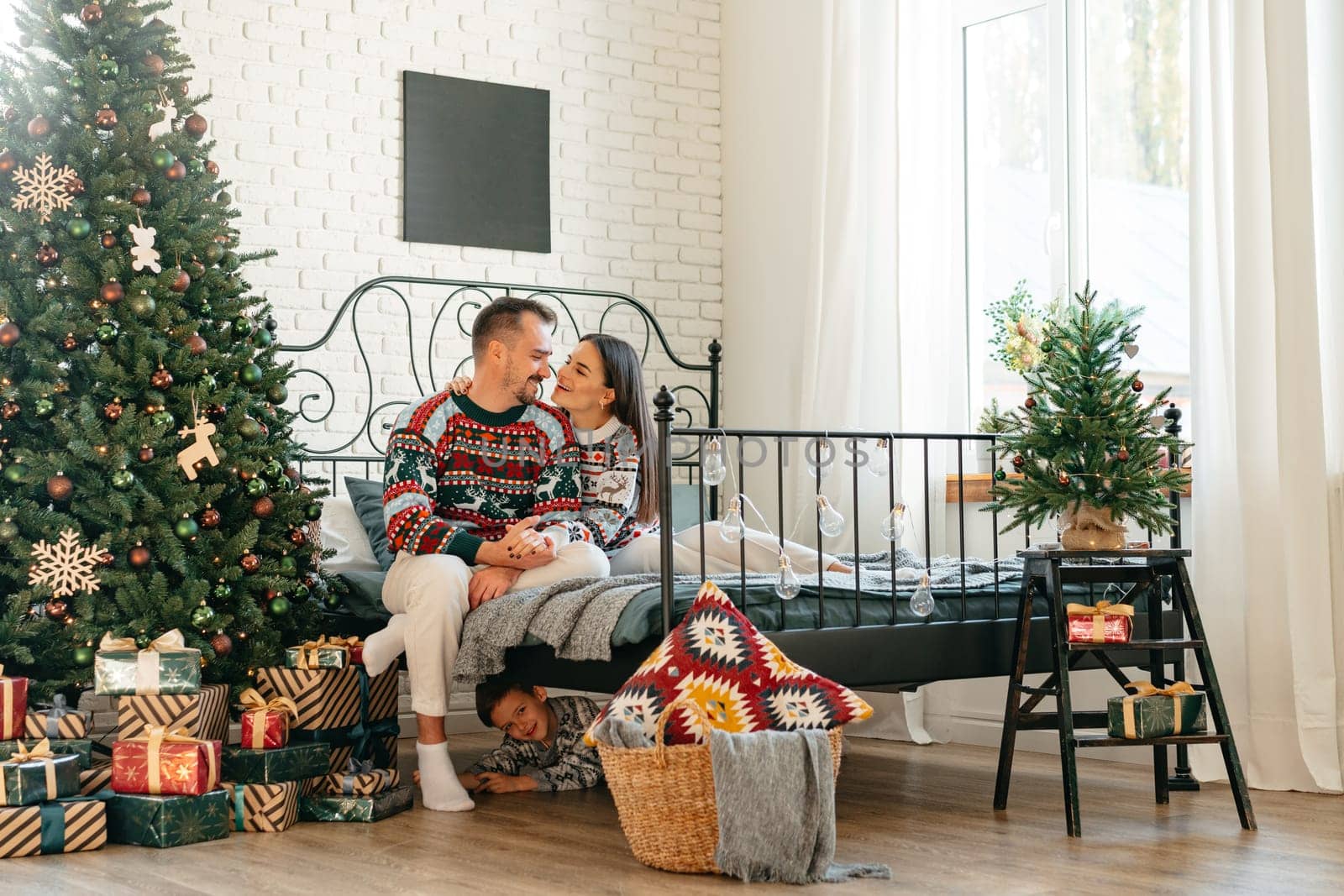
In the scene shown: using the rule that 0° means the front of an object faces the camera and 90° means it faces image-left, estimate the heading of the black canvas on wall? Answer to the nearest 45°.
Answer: approximately 315°

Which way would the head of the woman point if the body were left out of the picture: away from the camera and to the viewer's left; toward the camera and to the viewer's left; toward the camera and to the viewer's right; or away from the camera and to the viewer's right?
toward the camera and to the viewer's left

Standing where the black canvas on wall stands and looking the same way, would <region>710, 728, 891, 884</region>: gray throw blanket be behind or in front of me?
in front

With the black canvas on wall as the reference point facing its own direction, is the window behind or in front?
in front

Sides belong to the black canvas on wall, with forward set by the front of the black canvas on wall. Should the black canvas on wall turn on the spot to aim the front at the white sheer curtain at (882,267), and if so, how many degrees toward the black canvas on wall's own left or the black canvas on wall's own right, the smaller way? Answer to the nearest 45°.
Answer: approximately 45° to the black canvas on wall's own left

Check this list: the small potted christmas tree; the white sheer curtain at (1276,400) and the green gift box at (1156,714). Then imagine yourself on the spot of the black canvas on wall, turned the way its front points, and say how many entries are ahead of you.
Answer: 3

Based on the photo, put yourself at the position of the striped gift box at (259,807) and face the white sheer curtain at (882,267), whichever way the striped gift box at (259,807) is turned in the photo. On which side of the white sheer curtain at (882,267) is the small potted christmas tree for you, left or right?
right

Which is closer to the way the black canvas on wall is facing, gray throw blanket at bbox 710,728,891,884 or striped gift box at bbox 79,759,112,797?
the gray throw blanket

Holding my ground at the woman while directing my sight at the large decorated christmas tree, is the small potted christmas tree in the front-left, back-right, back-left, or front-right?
back-left
